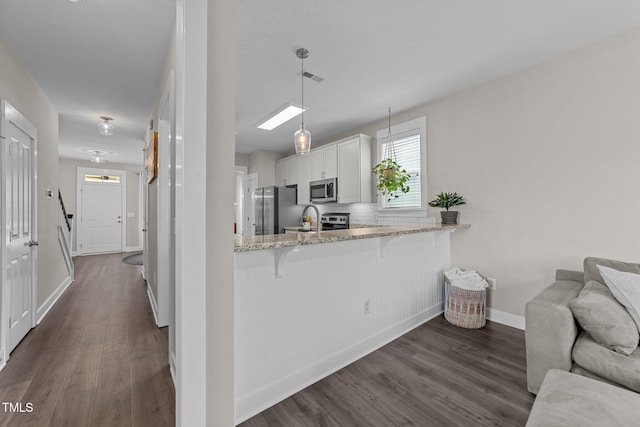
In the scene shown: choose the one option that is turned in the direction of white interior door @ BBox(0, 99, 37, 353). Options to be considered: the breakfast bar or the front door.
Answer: the front door

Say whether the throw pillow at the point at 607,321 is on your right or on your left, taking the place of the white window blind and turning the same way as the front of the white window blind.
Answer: on your left

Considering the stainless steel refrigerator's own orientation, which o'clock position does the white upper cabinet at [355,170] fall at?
The white upper cabinet is roughly at 9 o'clock from the stainless steel refrigerator.

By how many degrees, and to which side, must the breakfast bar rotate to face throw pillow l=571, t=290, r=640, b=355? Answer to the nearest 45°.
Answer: approximately 45° to its left

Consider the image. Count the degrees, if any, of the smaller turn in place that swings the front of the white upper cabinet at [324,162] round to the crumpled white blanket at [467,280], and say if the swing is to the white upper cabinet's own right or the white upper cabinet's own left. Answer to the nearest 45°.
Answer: approximately 90° to the white upper cabinet's own left

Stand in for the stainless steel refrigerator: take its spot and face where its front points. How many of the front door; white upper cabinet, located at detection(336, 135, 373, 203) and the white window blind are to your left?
2

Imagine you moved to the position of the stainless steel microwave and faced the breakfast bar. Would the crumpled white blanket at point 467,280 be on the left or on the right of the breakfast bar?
left

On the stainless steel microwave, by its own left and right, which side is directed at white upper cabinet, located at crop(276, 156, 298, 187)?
right

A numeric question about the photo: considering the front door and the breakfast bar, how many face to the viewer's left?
0

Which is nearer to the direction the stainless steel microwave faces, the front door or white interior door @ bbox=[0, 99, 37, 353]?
the white interior door
